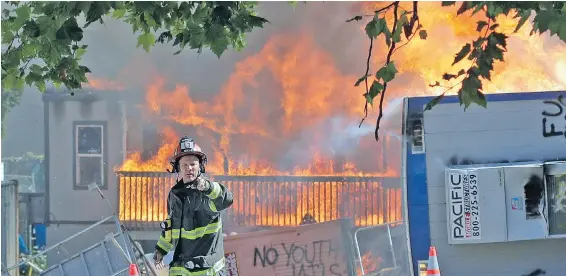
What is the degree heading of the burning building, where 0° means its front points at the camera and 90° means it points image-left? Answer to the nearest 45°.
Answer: approximately 0°

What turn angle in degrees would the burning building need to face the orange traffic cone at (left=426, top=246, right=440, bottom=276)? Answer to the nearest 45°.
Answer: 0° — it already faces it

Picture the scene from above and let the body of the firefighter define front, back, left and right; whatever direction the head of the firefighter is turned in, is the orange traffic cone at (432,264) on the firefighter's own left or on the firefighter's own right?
on the firefighter's own left

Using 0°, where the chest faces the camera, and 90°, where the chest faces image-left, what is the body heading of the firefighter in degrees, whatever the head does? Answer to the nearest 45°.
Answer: approximately 0°

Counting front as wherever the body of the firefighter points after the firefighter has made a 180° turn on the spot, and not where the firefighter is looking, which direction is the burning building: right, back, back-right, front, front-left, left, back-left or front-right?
front

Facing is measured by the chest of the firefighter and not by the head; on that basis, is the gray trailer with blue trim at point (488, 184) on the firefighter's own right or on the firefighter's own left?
on the firefighter's own left

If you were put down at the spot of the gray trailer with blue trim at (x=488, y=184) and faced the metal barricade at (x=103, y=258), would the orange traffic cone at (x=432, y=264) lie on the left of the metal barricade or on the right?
left
